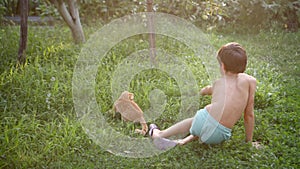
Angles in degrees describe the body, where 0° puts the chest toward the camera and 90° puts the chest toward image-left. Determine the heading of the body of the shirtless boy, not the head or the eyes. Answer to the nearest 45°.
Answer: approximately 135°

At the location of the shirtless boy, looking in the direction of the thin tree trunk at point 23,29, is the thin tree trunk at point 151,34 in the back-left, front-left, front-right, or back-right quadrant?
front-right

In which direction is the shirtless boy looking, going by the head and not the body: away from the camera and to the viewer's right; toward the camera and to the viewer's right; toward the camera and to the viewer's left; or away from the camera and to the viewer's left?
away from the camera and to the viewer's left

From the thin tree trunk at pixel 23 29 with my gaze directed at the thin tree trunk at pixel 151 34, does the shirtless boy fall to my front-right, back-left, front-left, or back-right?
front-right

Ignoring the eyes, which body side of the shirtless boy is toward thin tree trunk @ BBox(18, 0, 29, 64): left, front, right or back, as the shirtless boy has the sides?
front

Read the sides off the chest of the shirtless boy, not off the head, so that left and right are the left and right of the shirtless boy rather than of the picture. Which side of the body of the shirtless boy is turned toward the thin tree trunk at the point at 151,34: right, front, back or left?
front
